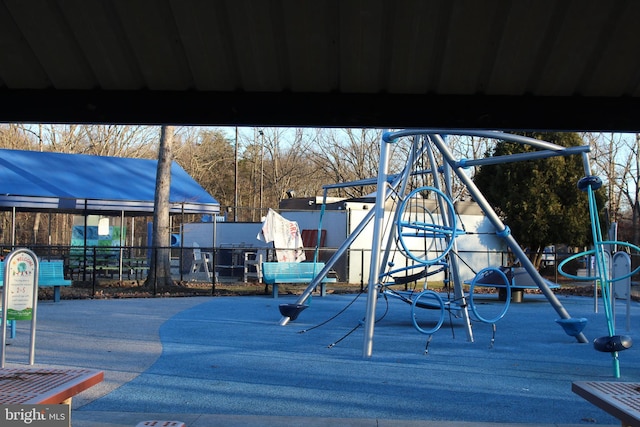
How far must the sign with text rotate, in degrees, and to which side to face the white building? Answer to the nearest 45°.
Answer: approximately 135° to its left

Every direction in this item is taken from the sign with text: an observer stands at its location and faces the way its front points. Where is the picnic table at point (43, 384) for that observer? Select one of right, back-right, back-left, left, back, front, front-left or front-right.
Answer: front

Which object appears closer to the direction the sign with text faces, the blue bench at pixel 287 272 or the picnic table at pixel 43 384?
the picnic table

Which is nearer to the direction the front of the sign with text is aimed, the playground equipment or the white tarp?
the playground equipment

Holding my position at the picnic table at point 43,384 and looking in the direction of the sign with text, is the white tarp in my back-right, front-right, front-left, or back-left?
front-right

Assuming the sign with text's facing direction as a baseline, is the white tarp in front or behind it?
behind

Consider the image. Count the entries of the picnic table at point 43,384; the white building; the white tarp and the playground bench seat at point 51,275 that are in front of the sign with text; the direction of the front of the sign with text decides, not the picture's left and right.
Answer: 1

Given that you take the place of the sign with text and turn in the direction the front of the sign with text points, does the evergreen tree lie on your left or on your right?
on your left

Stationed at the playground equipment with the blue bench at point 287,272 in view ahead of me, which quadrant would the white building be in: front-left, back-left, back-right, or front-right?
front-right

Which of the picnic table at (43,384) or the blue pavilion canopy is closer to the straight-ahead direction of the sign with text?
the picnic table

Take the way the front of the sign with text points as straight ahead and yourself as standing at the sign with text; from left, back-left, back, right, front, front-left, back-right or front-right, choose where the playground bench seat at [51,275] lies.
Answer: back

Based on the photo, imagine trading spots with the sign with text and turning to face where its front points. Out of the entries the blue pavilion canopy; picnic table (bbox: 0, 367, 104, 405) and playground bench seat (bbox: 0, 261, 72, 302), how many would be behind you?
2

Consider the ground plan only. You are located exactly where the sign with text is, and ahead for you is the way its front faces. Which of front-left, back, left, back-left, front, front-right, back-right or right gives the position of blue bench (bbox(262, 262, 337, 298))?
back-left

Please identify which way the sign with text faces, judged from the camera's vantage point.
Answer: facing the viewer

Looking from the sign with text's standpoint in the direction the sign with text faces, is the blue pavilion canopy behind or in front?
behind

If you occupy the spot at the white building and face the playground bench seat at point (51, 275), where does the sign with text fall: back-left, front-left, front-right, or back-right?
front-left

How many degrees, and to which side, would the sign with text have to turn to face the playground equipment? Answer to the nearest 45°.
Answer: approximately 90° to its left
